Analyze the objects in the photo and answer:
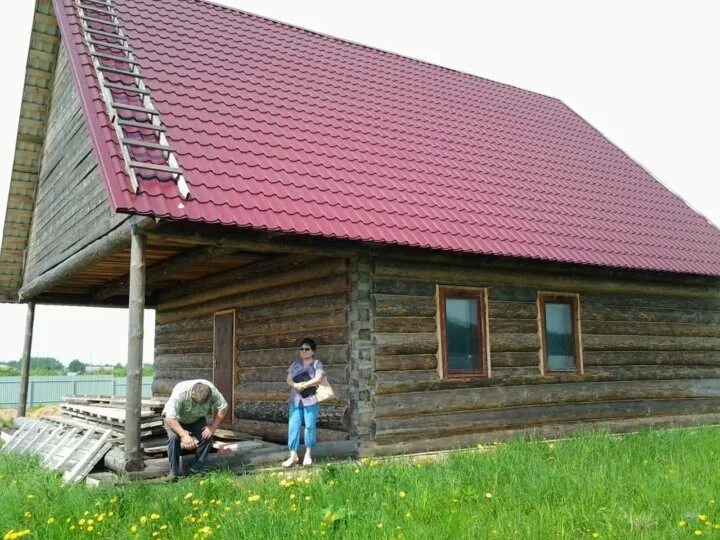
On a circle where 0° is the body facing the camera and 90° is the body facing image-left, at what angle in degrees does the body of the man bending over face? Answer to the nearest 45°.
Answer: approximately 0°

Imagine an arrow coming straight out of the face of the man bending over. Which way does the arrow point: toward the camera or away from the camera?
toward the camera

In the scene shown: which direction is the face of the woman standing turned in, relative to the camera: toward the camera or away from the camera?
toward the camera

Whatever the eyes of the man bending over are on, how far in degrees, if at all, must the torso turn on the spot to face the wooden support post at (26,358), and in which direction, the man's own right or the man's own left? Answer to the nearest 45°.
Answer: approximately 135° to the man's own right

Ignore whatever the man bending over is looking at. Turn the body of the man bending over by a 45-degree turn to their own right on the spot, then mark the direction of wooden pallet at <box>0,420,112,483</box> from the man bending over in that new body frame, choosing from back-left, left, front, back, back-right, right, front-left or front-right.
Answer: right

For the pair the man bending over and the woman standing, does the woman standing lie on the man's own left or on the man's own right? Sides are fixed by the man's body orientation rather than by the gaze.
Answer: on the man's own left
